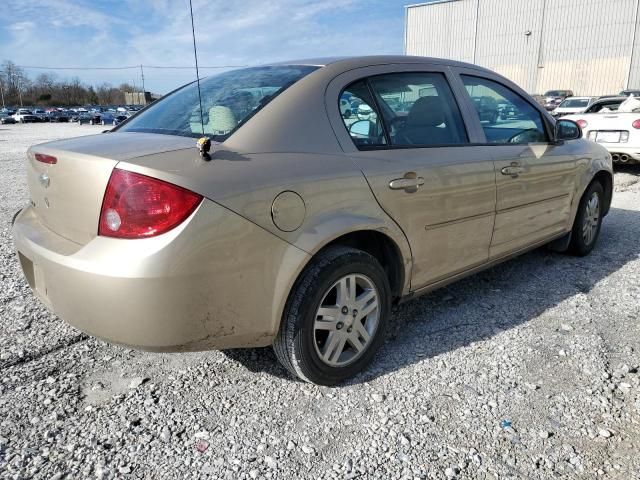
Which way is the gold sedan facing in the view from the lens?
facing away from the viewer and to the right of the viewer

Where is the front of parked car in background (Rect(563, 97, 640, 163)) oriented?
away from the camera

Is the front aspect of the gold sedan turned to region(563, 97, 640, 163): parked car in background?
yes

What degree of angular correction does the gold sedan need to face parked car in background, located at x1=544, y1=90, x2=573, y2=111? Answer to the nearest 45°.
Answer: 0° — it already faces it

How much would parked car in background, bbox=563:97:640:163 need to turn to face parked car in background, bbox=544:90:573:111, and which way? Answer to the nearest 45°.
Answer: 0° — it already faces it
